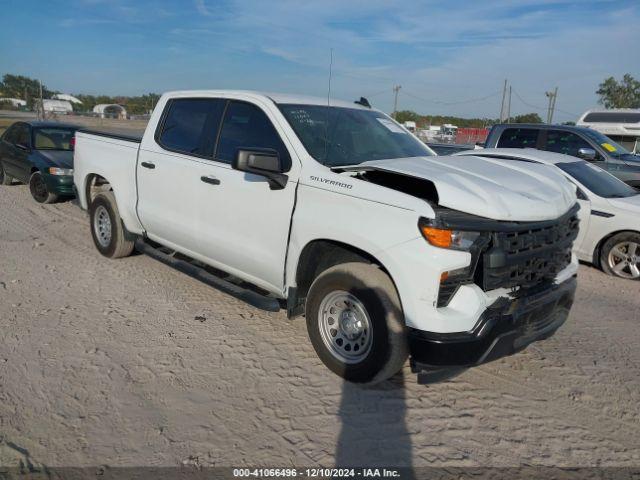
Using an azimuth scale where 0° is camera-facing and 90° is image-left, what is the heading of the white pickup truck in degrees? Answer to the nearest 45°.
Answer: approximately 315°

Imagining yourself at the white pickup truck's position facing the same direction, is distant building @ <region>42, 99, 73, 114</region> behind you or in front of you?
behind

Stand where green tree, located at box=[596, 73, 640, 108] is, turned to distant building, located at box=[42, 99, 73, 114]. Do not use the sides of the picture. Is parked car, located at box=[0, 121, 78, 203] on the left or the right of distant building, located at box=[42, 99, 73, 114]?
left

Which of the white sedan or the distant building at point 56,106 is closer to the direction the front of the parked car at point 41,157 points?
the white sedan

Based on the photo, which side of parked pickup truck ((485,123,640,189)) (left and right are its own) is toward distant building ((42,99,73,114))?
back

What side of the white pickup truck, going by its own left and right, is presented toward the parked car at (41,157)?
back

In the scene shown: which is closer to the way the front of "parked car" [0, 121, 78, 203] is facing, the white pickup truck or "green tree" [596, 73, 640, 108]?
the white pickup truck
